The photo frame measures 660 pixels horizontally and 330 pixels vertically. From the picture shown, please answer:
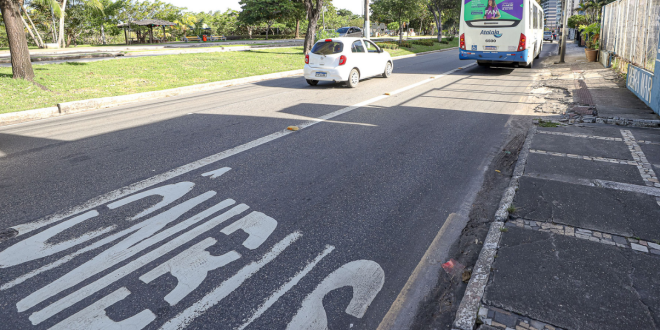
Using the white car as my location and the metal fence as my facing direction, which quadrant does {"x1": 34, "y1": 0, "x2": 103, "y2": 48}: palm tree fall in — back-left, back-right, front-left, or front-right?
back-left

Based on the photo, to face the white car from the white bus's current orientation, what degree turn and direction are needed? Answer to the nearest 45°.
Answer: approximately 135° to its left

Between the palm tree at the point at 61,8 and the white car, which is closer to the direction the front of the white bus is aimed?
the palm tree

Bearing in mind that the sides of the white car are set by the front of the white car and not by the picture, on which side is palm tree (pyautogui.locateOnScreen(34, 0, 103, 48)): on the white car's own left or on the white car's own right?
on the white car's own left

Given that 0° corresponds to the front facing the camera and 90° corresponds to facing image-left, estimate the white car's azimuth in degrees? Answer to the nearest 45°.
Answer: approximately 225°

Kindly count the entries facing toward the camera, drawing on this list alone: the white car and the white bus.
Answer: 0

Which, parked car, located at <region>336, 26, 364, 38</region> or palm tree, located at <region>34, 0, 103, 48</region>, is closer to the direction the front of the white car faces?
the parked car

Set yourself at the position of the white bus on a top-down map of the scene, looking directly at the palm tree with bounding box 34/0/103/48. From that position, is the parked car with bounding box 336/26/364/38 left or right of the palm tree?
right

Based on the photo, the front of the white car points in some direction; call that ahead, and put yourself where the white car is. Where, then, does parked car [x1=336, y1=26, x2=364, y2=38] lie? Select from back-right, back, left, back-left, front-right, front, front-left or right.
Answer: front-left

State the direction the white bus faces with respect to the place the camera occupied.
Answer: facing away from the viewer

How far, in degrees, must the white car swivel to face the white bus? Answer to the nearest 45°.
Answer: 0° — it already faces it
